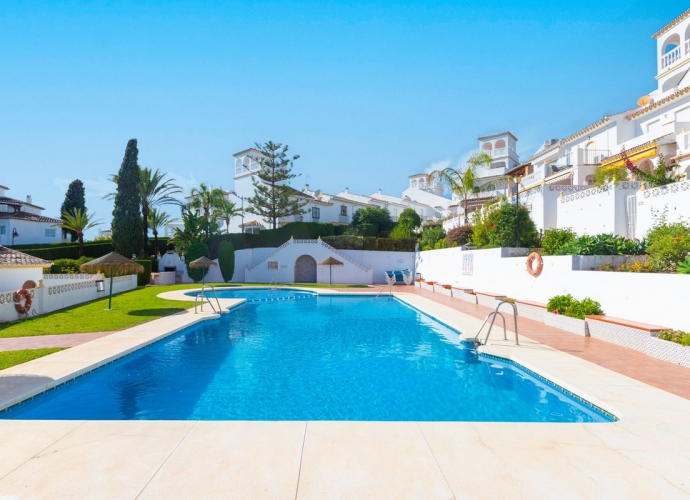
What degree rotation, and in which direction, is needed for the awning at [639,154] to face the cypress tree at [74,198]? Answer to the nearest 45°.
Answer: approximately 45° to its right

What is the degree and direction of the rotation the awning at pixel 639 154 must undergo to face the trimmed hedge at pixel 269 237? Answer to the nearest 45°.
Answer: approximately 45° to its right

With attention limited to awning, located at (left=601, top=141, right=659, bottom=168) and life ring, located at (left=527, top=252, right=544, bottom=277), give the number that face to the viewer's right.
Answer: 0

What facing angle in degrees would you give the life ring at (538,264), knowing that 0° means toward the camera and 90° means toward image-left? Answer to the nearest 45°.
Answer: approximately 45°

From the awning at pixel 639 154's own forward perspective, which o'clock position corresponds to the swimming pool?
The swimming pool is roughly at 11 o'clock from the awning.

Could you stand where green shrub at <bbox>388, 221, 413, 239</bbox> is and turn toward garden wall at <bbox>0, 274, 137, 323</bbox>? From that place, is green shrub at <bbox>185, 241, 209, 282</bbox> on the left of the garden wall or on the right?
right

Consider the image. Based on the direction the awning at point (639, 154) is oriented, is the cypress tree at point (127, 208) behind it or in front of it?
in front

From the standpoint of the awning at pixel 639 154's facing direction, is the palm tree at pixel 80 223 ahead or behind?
ahead

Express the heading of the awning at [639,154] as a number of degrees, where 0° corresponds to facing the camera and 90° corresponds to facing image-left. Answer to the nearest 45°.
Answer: approximately 45°

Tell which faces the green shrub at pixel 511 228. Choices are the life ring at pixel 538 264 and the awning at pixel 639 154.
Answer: the awning
